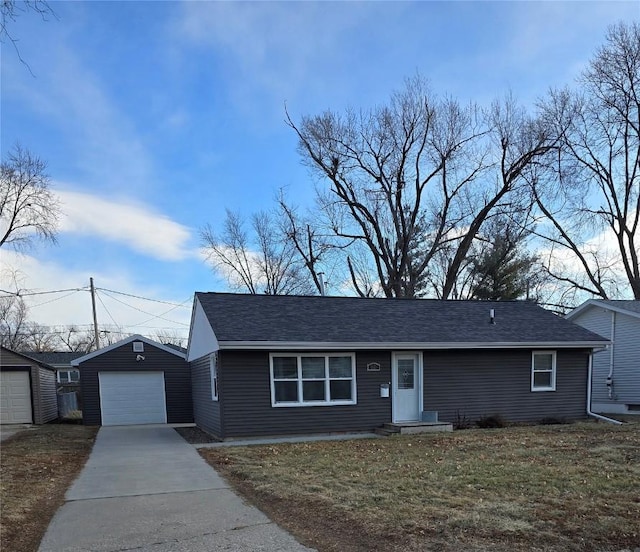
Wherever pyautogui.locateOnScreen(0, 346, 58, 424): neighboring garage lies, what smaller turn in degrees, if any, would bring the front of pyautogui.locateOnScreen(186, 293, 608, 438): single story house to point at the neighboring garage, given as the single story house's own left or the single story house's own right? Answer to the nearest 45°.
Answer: approximately 90° to the single story house's own right
